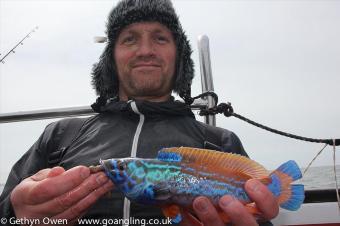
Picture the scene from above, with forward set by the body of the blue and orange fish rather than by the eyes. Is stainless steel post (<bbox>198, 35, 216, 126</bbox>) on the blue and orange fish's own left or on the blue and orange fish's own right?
on the blue and orange fish's own right

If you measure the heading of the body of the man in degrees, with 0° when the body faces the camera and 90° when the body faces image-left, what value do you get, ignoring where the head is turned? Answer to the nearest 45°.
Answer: approximately 0°

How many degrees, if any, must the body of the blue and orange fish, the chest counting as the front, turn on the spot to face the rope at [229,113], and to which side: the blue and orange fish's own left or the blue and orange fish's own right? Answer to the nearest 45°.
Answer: approximately 90° to the blue and orange fish's own right

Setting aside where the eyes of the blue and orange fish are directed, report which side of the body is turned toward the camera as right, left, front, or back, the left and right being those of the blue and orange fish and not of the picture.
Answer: left
